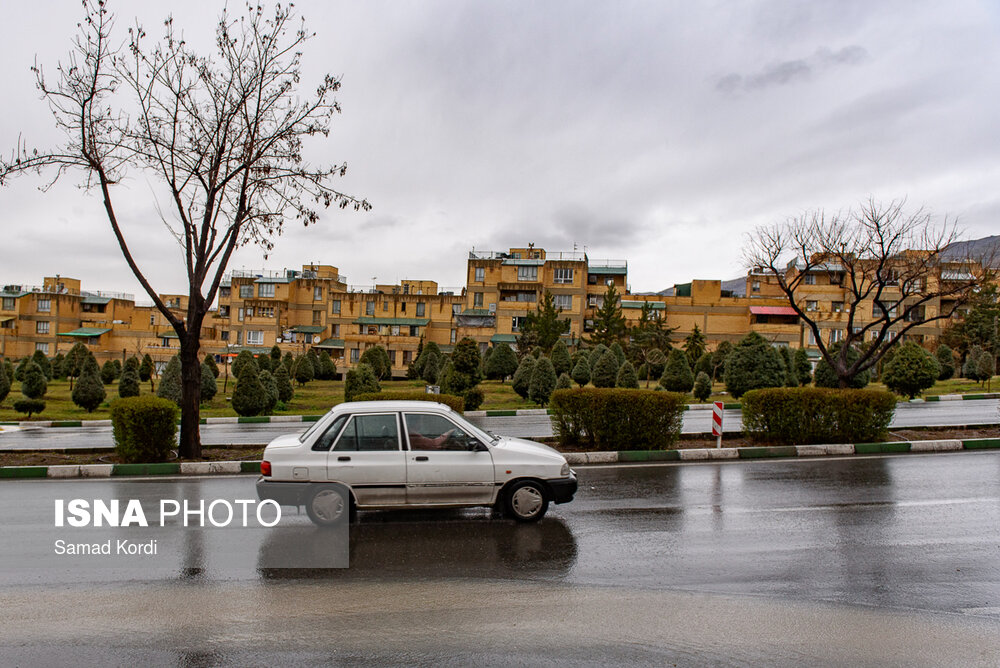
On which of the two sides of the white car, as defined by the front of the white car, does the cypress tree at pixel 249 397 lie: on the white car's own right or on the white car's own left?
on the white car's own left

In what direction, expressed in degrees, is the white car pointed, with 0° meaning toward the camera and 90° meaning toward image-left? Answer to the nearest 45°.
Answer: approximately 270°

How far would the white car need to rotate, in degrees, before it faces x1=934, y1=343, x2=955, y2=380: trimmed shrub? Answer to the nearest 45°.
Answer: approximately 45° to its left

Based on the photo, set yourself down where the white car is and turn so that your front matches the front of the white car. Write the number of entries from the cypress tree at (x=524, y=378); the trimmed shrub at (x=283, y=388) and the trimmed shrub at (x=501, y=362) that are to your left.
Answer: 3

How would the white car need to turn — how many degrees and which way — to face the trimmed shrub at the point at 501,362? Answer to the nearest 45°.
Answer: approximately 90° to its left

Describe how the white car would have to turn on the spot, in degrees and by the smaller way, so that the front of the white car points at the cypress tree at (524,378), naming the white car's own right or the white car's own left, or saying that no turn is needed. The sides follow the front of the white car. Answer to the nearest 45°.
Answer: approximately 90° to the white car's own left

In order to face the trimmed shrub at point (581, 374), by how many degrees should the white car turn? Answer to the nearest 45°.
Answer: approximately 90° to its left
